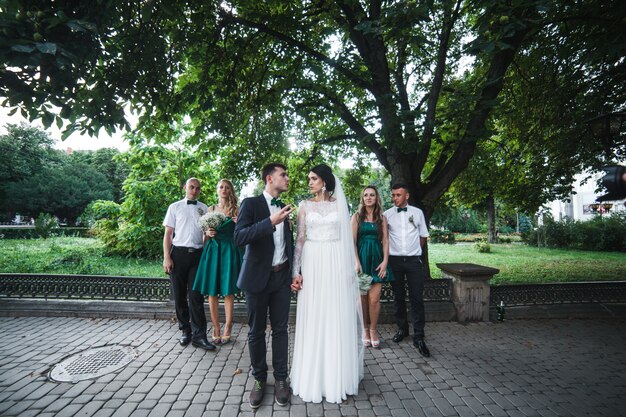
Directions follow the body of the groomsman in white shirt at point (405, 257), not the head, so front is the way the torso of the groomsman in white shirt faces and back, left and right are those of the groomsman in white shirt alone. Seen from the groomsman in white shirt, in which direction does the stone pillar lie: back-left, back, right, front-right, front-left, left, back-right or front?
back-left

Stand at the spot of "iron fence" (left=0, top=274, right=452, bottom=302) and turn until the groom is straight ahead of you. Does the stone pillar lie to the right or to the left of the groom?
left

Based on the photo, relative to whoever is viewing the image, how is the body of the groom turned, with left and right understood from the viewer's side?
facing the viewer and to the right of the viewer

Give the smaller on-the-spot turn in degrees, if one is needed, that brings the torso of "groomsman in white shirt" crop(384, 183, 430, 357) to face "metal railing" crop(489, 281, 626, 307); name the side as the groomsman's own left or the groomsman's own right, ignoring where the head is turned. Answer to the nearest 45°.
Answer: approximately 135° to the groomsman's own left

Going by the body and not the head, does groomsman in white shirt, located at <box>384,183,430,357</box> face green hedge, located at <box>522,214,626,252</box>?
no

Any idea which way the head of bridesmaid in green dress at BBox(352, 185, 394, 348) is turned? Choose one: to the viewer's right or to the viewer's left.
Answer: to the viewer's left

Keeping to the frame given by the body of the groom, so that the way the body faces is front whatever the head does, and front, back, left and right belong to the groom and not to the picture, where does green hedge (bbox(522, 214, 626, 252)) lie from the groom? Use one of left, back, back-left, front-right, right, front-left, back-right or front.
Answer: left

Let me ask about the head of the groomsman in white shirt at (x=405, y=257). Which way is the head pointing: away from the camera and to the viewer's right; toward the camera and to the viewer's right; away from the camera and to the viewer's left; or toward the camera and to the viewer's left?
toward the camera and to the viewer's left

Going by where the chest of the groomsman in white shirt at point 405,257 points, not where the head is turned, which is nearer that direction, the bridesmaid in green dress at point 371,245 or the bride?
the bride

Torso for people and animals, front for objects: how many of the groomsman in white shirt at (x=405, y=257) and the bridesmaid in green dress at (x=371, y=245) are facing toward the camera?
2

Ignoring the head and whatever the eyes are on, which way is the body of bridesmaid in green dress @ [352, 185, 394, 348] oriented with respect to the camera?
toward the camera

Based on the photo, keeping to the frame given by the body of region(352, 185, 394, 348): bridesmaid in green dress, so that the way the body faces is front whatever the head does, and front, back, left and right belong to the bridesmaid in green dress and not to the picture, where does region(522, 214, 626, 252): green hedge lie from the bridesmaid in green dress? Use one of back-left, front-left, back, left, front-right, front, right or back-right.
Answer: back-left

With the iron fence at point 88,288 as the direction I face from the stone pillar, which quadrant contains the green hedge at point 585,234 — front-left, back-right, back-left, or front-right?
back-right

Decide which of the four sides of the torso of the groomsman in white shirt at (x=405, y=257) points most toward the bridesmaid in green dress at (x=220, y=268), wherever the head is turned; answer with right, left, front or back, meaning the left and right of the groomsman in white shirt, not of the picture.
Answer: right

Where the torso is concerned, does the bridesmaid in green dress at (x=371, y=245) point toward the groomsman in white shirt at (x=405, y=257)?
no

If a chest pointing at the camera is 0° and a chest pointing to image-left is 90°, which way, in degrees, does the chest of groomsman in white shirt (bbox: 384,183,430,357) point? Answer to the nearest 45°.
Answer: approximately 0°

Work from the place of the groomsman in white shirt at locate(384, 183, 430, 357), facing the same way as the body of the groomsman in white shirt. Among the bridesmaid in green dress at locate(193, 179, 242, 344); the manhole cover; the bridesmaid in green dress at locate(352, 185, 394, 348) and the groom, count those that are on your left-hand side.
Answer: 0
